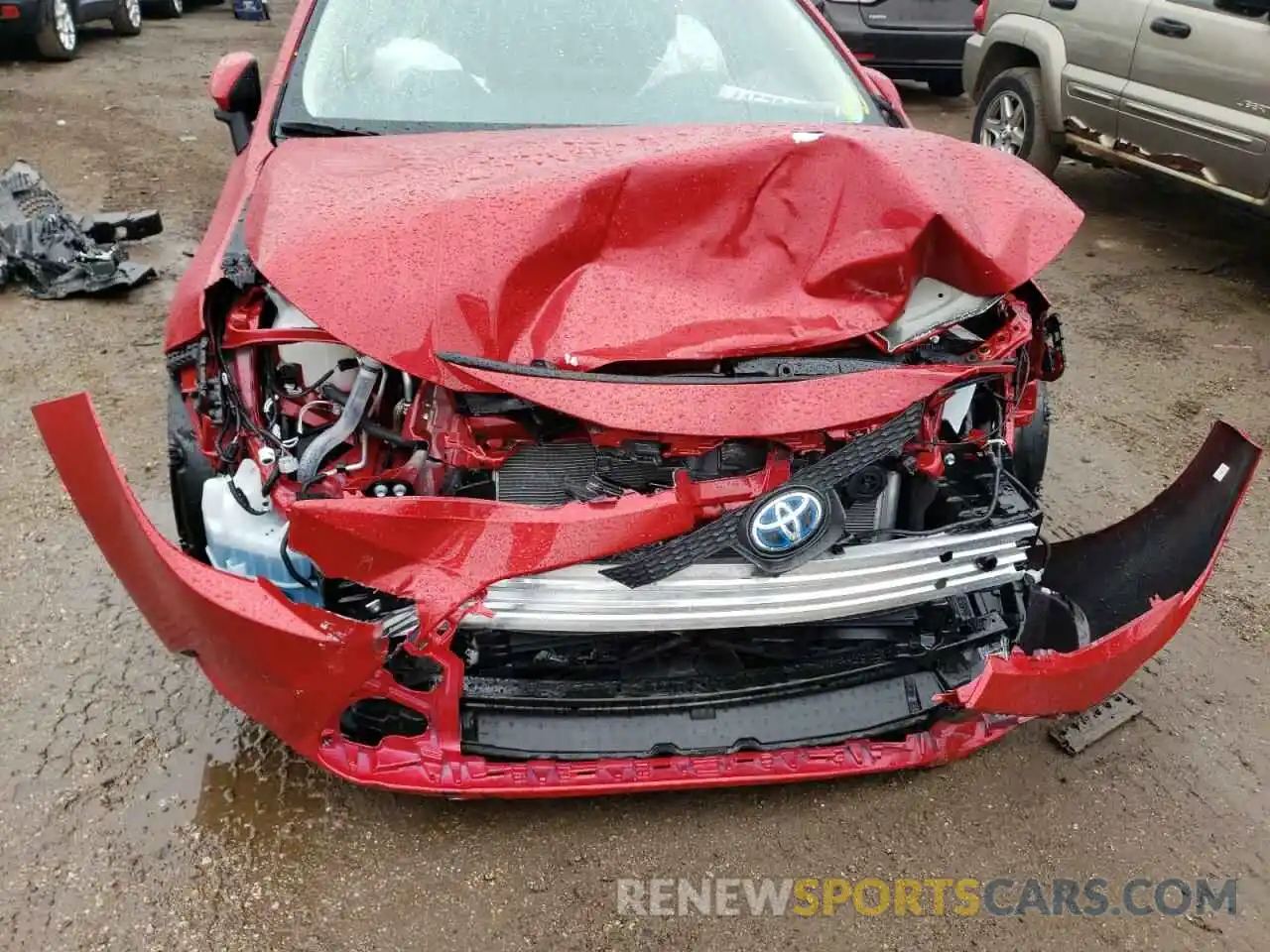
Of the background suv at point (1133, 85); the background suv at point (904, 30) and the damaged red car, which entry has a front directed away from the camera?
the background suv at point (904, 30)

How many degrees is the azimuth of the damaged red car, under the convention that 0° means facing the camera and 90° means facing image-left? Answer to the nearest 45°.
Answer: approximately 0°

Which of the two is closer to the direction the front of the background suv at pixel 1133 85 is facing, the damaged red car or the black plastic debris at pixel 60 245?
the damaged red car

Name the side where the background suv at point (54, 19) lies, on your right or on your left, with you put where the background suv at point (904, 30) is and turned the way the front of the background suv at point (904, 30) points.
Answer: on your left

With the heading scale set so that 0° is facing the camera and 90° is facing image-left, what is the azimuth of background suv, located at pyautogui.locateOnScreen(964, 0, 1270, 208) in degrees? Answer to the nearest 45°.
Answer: approximately 315°

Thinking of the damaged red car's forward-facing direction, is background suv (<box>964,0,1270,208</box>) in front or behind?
behind

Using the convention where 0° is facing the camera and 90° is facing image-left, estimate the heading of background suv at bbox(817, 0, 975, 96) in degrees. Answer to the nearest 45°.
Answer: approximately 180°
